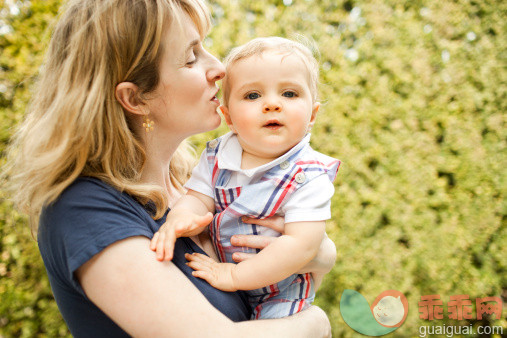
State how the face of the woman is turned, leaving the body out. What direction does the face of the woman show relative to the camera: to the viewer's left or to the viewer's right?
to the viewer's right

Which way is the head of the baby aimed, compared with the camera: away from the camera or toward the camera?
toward the camera

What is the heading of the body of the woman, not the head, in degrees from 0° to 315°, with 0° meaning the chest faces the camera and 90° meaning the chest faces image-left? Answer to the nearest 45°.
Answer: approximately 270°
